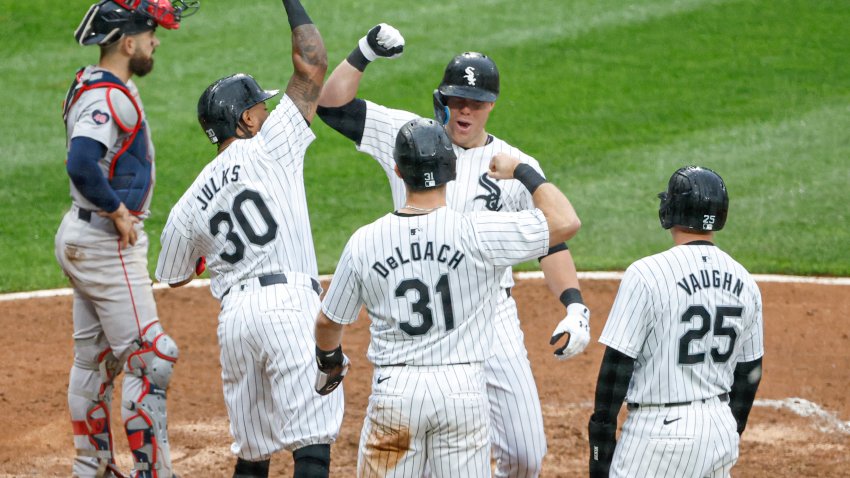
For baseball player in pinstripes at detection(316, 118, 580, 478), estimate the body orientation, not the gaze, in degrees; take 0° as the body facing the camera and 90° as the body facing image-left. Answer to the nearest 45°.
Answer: approximately 180°

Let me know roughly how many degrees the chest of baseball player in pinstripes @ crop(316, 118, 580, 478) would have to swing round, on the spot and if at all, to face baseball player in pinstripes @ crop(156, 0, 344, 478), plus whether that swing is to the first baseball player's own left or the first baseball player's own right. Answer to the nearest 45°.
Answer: approximately 45° to the first baseball player's own left

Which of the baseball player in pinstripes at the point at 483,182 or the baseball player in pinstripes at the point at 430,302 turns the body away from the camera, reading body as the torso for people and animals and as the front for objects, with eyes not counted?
the baseball player in pinstripes at the point at 430,302

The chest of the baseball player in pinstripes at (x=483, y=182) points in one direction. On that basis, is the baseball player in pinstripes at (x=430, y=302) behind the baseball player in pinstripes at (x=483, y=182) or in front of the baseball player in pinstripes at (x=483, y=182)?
in front

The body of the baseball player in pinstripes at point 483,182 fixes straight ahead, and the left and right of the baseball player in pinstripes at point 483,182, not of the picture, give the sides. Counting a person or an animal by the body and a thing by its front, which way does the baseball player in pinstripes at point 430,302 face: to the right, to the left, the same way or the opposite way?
the opposite way

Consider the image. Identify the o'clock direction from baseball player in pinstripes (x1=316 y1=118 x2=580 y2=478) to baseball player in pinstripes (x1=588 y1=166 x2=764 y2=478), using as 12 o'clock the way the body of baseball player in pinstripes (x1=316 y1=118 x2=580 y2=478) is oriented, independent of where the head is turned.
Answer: baseball player in pinstripes (x1=588 y1=166 x2=764 y2=478) is roughly at 3 o'clock from baseball player in pinstripes (x1=316 y1=118 x2=580 y2=478).

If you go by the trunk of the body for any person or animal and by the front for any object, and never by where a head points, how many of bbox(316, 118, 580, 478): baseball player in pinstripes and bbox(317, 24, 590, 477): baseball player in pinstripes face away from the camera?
1

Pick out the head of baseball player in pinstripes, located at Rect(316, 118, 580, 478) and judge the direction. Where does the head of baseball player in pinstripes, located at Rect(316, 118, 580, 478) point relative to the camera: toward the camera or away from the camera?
away from the camera

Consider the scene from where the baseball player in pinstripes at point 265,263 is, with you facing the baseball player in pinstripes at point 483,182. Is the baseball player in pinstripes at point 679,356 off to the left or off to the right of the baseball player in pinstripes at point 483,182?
right

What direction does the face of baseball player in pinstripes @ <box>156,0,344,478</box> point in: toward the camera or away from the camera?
away from the camera

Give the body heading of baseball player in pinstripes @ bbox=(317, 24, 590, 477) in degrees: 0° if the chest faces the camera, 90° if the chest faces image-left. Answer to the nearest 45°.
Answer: approximately 0°
